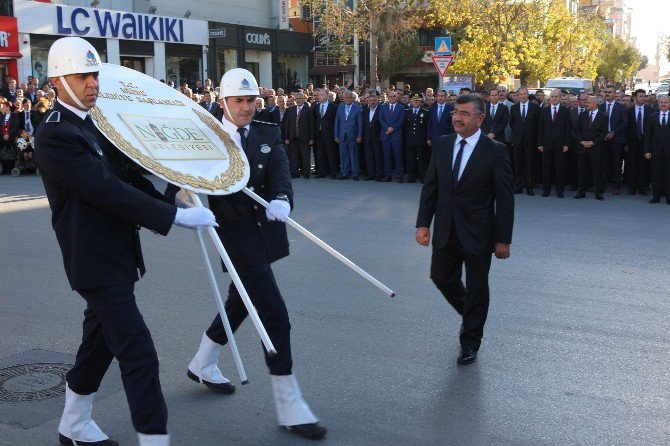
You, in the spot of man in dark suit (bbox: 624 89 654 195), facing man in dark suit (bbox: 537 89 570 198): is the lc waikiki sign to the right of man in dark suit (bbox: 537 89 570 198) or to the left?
right

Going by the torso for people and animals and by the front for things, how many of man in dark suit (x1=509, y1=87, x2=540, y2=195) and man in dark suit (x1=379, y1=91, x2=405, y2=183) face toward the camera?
2

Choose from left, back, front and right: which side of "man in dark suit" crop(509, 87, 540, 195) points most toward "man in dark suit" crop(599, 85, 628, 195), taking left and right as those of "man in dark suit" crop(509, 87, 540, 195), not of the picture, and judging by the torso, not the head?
left

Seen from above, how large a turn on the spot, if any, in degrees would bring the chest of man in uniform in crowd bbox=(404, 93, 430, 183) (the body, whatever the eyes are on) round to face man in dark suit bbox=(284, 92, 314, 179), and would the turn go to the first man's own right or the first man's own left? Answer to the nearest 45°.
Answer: approximately 135° to the first man's own right

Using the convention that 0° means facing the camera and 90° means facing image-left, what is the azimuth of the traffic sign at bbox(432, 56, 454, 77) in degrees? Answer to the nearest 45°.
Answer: approximately 0°

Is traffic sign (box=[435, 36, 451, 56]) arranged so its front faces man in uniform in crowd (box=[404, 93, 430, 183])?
yes

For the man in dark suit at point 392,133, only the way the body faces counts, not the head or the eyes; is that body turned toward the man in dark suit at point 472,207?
yes

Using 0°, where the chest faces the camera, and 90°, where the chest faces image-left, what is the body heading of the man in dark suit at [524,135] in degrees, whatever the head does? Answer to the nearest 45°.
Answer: approximately 0°

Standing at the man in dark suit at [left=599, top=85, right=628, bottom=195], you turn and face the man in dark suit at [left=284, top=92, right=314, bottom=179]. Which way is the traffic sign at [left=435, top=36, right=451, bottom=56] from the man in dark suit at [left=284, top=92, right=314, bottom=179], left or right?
right

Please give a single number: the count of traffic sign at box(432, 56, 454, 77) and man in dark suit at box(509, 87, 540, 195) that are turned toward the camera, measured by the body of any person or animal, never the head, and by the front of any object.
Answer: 2
